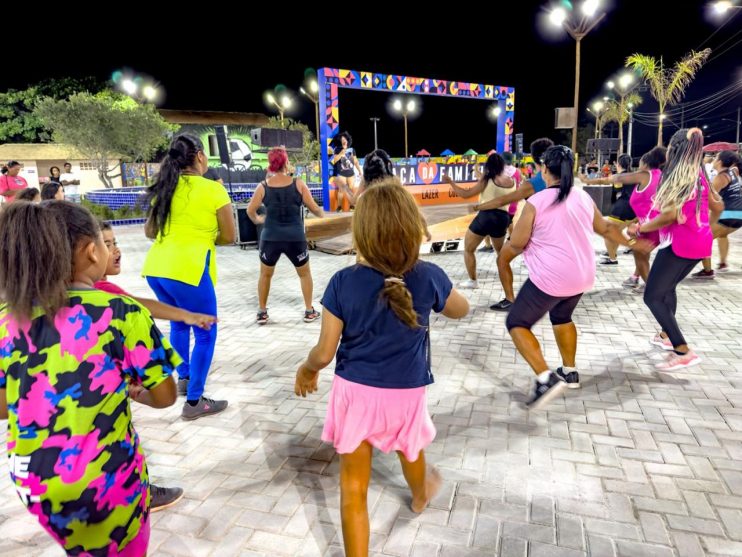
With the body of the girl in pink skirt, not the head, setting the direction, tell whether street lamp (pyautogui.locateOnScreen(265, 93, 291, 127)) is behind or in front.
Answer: in front

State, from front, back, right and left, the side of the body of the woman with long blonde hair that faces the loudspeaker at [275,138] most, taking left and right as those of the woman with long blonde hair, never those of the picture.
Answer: front

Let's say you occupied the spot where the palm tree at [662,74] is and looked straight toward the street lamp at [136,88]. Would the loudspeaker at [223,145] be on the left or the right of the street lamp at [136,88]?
left

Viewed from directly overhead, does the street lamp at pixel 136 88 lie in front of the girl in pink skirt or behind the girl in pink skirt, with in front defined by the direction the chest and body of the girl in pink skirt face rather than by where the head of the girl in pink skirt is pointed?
in front

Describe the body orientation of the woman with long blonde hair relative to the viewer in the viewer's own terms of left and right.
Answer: facing away from the viewer and to the left of the viewer

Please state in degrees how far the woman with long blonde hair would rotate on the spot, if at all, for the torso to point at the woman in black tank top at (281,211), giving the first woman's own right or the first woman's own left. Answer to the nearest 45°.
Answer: approximately 45° to the first woman's own left

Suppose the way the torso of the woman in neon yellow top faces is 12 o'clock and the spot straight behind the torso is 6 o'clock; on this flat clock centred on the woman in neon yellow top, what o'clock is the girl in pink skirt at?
The girl in pink skirt is roughly at 4 o'clock from the woman in neon yellow top.

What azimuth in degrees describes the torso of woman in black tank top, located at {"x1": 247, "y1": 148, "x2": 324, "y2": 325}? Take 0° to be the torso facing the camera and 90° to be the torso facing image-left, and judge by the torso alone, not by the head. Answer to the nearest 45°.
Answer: approximately 180°

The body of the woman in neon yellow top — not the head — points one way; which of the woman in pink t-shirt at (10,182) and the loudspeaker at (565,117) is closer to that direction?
the loudspeaker

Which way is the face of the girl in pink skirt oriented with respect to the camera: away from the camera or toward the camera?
away from the camera

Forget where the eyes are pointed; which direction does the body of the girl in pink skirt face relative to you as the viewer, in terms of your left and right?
facing away from the viewer

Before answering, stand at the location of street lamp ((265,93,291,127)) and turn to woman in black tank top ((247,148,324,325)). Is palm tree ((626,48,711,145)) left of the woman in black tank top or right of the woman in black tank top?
left

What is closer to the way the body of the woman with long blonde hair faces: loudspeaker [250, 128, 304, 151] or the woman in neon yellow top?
the loudspeaker
